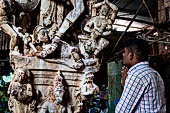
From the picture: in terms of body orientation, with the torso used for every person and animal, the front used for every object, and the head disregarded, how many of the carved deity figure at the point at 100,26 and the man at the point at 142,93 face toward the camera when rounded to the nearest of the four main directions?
1

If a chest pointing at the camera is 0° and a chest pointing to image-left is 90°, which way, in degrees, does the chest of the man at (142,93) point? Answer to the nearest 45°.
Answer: approximately 135°

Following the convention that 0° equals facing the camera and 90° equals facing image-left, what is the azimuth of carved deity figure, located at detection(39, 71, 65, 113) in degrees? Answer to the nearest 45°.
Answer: approximately 315°

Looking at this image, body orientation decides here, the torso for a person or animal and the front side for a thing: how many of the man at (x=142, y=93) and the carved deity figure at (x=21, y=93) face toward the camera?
1
